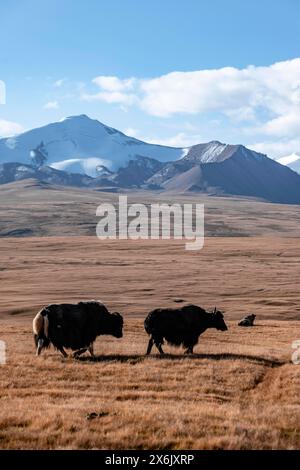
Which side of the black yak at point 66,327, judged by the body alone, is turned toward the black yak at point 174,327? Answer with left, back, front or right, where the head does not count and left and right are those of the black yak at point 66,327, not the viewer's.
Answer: front

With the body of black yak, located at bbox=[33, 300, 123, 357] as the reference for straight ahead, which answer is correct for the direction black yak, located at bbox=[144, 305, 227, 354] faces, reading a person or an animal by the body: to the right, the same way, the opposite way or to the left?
the same way

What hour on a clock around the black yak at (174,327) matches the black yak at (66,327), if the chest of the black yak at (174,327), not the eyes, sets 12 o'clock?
the black yak at (66,327) is roughly at 5 o'clock from the black yak at (174,327).

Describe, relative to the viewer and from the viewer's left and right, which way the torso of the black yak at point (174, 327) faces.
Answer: facing to the right of the viewer

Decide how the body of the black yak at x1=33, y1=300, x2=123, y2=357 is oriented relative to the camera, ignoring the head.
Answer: to the viewer's right

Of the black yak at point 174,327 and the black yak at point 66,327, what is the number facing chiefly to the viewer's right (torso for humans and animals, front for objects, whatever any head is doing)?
2
